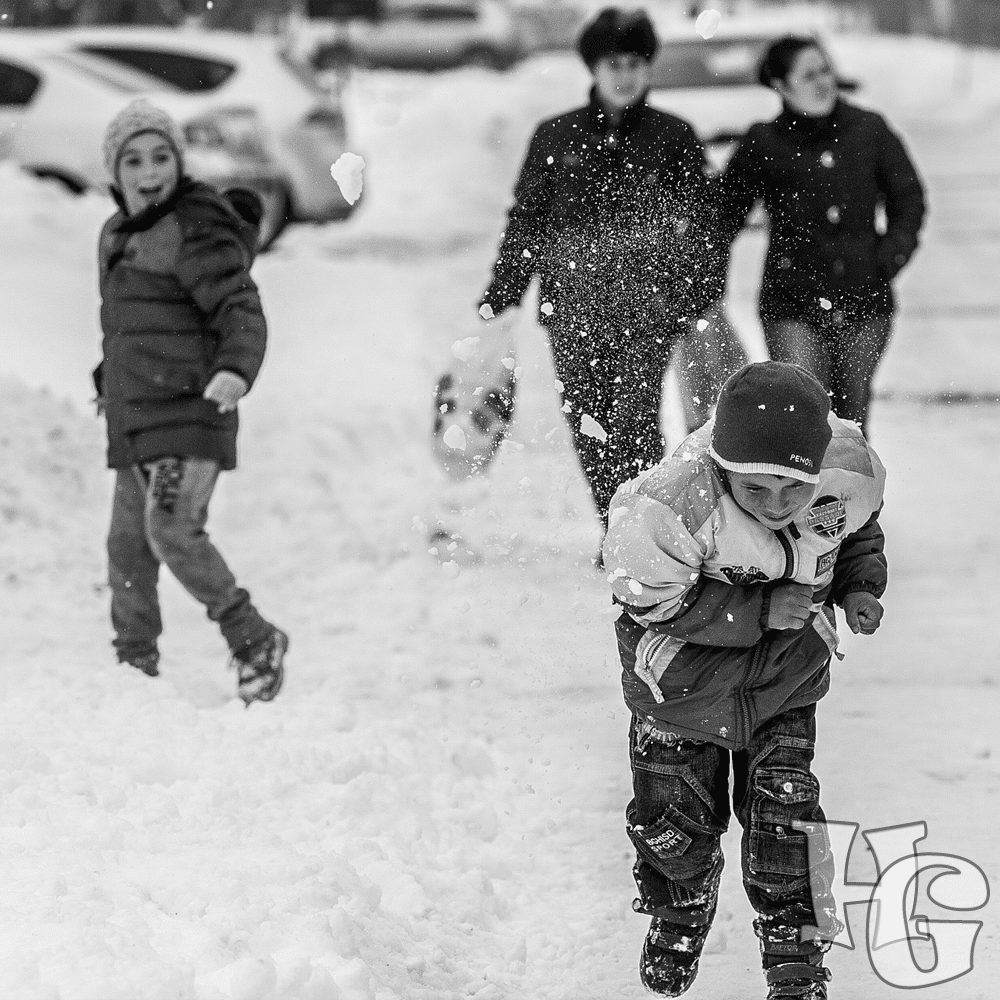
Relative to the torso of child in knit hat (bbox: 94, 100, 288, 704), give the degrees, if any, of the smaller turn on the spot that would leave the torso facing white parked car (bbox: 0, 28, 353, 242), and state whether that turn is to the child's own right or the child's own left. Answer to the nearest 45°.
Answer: approximately 135° to the child's own right

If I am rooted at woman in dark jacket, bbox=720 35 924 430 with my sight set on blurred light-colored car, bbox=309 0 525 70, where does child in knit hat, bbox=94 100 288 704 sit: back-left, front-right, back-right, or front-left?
back-left

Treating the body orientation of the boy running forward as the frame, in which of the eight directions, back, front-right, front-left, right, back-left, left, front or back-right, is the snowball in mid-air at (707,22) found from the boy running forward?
back

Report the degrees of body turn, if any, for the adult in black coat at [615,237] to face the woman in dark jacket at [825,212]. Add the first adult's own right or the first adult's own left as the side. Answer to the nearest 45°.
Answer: approximately 90° to the first adult's own left
